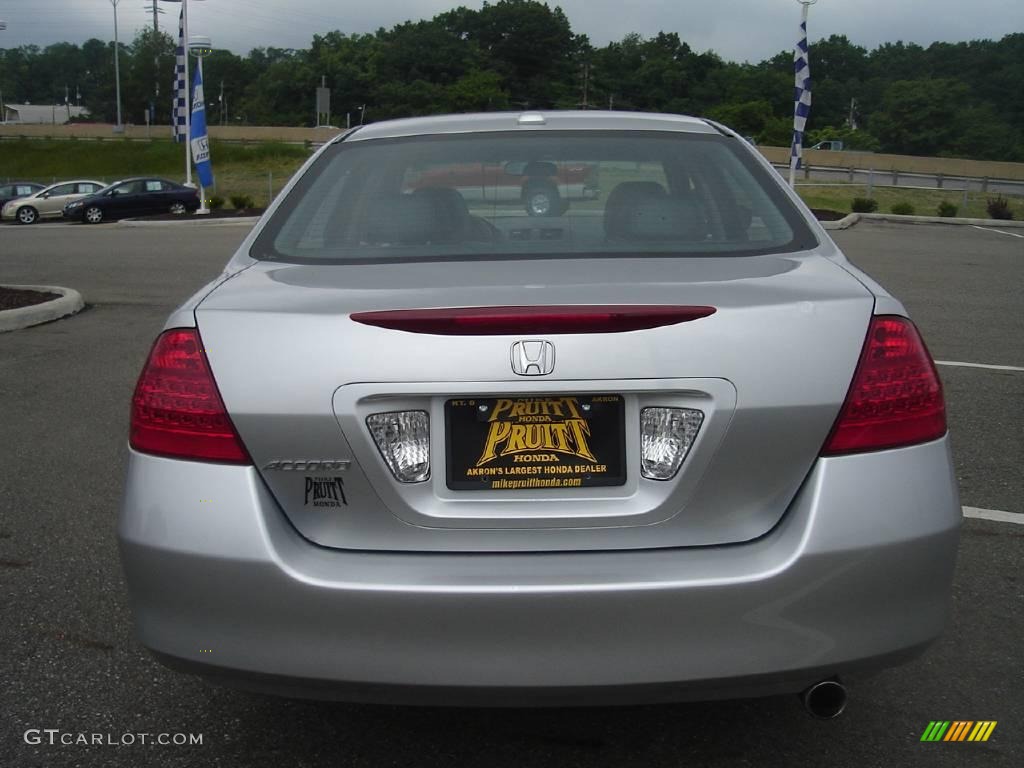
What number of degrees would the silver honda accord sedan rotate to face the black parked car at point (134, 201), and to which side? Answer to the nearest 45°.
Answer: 0° — it already faces it

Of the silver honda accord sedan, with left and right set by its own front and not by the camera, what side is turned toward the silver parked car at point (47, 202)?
front

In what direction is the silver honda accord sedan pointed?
away from the camera

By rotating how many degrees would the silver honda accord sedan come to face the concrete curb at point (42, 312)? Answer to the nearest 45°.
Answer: approximately 45° to its left

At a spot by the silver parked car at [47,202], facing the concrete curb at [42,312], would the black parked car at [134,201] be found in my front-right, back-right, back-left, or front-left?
front-left

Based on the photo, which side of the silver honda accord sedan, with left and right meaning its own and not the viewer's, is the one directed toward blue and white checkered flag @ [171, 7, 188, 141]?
front

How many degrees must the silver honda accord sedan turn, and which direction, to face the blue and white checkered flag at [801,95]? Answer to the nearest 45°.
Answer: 0° — it already faces it

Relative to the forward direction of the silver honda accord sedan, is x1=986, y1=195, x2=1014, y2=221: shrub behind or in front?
in front

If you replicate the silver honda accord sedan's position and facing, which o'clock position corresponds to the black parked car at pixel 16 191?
The black parked car is roughly at 11 o'clock from the silver honda accord sedan.

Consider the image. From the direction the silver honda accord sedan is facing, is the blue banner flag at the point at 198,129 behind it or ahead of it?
ahead
